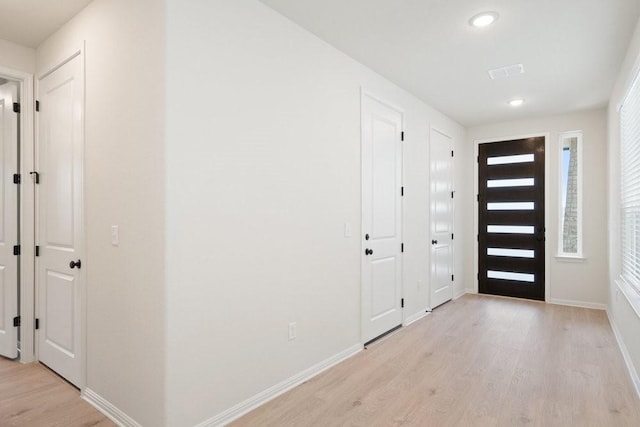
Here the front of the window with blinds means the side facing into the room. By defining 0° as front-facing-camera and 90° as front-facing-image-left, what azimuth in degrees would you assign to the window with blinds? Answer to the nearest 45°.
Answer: approximately 90°

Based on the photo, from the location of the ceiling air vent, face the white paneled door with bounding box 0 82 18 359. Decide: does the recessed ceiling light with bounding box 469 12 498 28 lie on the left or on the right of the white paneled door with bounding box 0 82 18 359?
left

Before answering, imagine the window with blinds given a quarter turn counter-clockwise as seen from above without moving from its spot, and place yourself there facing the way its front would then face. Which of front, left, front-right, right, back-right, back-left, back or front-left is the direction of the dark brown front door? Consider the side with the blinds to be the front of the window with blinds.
back-right

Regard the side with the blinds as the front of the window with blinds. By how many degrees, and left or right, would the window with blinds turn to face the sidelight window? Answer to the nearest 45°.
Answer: approximately 90° to its right

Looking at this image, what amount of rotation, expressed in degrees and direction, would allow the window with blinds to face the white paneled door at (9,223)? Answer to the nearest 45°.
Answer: approximately 45° to its left

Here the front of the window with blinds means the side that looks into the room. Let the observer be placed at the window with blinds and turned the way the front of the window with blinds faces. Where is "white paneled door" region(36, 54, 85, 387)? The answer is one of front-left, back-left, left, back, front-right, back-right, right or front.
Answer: front-left
